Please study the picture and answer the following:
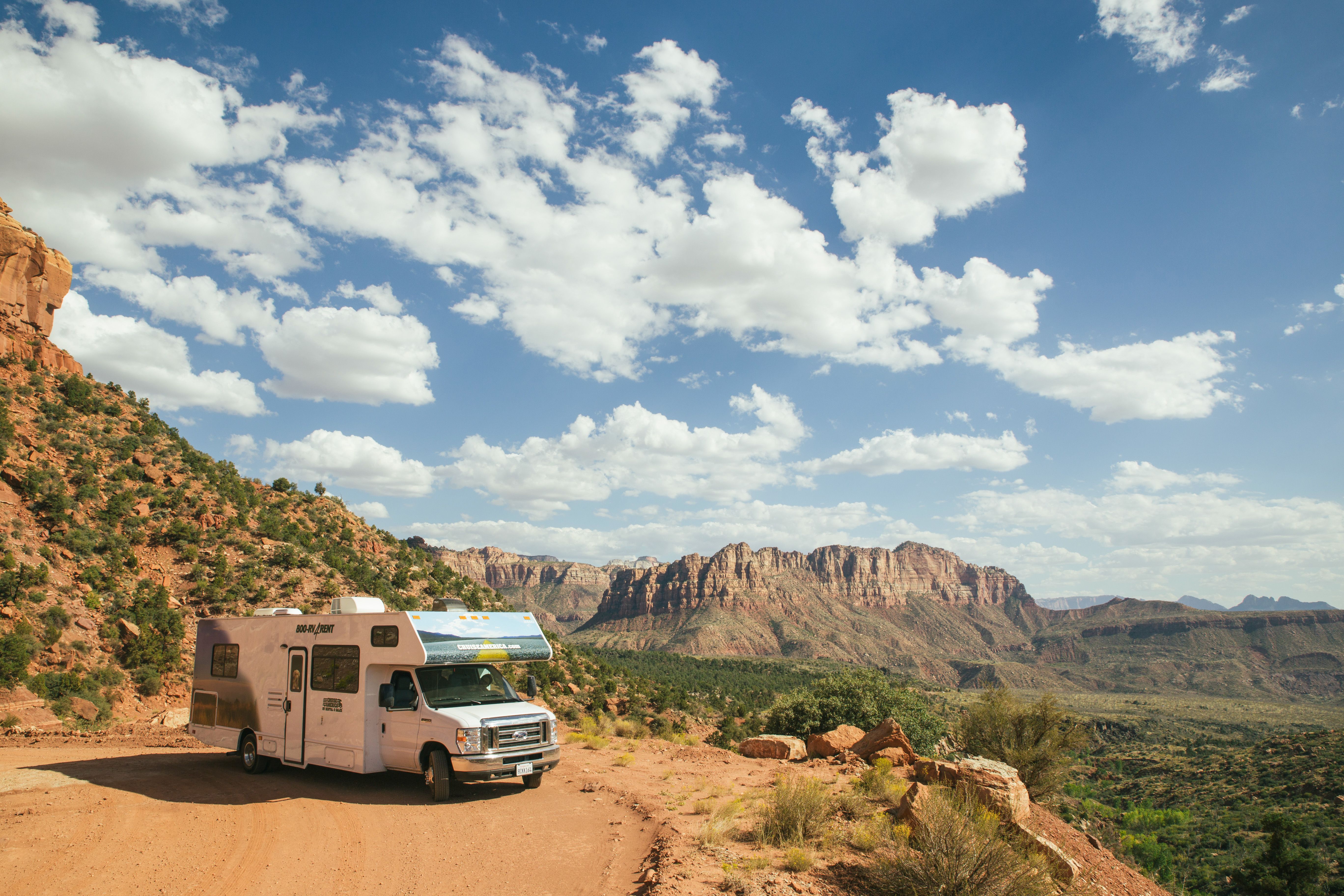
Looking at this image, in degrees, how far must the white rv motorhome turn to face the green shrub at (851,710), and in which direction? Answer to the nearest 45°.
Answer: approximately 90° to its left

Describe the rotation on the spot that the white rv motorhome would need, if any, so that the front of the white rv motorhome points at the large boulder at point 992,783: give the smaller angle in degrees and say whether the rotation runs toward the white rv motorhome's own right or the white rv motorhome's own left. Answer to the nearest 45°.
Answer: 0° — it already faces it

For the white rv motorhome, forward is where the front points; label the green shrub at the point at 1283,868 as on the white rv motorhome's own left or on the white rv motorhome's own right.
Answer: on the white rv motorhome's own left

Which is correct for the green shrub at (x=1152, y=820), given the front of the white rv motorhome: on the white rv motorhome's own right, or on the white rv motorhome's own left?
on the white rv motorhome's own left

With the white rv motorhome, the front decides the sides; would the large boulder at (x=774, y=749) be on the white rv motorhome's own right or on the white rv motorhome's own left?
on the white rv motorhome's own left

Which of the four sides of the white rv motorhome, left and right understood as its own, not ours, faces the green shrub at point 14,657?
back

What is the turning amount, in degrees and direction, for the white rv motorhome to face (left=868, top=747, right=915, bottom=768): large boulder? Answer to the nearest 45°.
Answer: approximately 45° to its left

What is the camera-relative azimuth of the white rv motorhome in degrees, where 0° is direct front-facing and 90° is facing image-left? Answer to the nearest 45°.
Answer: approximately 315°
